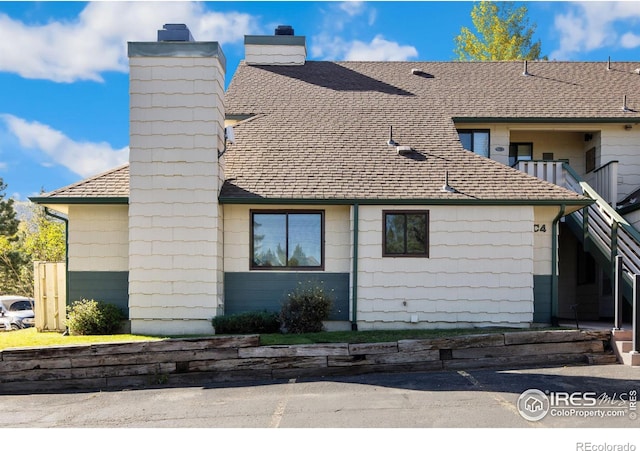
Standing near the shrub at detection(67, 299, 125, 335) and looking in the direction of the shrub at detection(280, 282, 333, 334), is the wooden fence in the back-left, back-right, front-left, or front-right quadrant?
back-left

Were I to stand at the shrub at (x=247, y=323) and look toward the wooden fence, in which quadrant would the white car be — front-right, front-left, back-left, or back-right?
front-right

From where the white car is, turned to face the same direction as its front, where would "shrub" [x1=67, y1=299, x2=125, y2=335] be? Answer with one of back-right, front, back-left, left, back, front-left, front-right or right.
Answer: front-right

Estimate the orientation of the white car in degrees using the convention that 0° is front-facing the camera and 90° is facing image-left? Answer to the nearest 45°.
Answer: approximately 315°

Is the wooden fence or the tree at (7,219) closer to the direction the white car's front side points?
the wooden fence

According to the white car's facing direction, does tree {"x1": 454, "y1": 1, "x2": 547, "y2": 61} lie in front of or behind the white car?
in front

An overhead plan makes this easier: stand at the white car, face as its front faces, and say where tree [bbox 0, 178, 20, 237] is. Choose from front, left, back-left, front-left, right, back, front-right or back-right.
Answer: back-left

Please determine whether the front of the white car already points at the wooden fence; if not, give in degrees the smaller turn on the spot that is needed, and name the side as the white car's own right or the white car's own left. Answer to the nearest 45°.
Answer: approximately 45° to the white car's own right

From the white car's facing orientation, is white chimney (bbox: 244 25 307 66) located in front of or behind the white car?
in front
